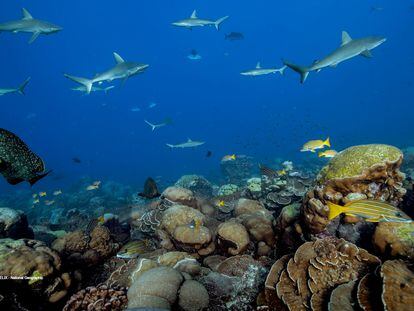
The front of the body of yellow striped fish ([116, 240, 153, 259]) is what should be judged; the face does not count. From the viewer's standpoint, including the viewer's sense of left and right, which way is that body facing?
facing to the left of the viewer

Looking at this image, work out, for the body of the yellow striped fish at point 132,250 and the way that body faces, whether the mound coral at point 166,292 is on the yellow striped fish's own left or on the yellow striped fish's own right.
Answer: on the yellow striped fish's own left

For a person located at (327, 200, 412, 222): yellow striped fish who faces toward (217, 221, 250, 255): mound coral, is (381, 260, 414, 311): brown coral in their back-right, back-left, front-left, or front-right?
back-left

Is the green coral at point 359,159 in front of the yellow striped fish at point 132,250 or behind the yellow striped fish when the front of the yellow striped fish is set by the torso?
behind
